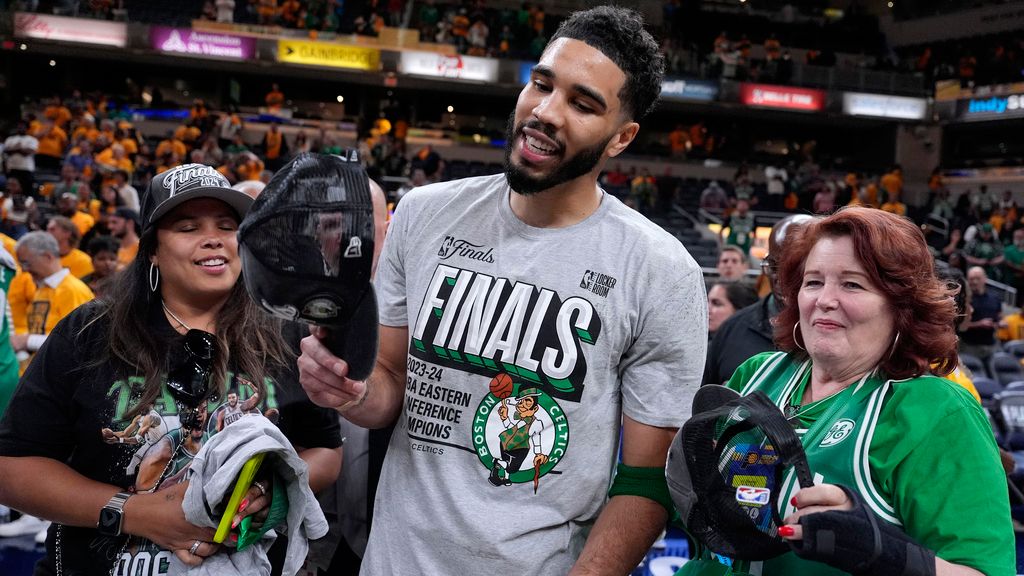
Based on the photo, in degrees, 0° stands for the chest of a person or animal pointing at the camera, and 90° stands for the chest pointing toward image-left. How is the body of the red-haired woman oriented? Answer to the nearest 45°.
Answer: approximately 45°

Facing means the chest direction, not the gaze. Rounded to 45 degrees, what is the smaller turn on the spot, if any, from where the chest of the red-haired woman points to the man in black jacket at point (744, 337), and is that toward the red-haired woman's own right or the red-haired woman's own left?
approximately 135° to the red-haired woman's own right
